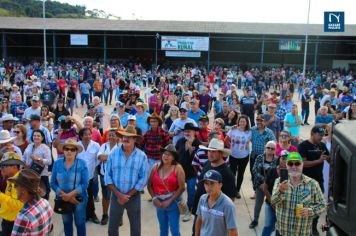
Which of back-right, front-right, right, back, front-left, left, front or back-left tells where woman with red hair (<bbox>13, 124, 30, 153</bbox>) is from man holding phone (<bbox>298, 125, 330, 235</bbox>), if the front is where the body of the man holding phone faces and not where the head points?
back-right

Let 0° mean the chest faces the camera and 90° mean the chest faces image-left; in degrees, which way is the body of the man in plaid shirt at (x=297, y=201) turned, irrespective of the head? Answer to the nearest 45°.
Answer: approximately 0°

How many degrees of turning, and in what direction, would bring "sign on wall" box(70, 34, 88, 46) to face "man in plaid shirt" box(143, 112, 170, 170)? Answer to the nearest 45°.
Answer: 0° — it already faces them

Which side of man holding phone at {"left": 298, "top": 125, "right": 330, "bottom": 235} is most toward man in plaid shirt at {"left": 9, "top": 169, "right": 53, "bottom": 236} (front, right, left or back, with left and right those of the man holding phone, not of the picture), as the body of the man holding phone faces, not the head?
right

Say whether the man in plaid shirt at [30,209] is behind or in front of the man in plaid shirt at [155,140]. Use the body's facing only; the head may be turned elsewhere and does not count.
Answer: in front

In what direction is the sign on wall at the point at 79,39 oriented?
toward the camera

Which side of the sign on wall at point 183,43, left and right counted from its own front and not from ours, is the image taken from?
front

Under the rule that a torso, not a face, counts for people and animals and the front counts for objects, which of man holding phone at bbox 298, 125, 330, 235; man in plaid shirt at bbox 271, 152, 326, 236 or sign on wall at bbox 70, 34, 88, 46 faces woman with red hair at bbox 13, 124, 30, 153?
the sign on wall

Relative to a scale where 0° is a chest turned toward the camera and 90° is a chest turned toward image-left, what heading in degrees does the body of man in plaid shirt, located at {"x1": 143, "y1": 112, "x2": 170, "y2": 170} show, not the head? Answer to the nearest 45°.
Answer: approximately 0°

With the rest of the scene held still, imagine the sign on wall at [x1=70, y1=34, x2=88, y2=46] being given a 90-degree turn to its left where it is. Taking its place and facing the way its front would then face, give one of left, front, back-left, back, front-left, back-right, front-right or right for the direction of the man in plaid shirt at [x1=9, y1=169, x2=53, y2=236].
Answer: right

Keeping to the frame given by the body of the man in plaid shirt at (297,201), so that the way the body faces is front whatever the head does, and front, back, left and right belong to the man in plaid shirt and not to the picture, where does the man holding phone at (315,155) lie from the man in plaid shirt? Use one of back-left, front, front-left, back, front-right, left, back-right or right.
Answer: back

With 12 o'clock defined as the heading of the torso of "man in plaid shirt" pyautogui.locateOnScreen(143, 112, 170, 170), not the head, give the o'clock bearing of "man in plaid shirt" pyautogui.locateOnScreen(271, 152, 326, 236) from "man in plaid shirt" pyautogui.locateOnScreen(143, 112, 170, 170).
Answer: "man in plaid shirt" pyautogui.locateOnScreen(271, 152, 326, 236) is roughly at 11 o'clock from "man in plaid shirt" pyautogui.locateOnScreen(143, 112, 170, 170).

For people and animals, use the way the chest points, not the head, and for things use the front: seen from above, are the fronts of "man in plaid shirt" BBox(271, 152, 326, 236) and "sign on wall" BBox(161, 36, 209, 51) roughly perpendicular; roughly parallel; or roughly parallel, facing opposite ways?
roughly parallel

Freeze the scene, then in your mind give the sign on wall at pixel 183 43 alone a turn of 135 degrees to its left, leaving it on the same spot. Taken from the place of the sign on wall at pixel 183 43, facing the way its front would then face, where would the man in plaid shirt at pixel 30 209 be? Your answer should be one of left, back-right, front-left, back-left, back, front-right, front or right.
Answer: back-right

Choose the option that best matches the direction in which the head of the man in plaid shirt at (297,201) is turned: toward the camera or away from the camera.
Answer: toward the camera
